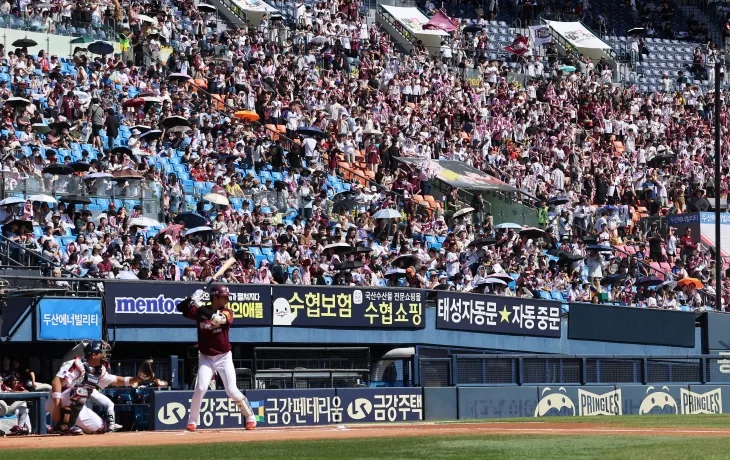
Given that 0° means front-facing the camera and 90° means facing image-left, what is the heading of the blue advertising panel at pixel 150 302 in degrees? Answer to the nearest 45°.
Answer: approximately 0°

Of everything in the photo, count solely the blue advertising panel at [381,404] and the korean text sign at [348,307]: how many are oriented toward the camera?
2

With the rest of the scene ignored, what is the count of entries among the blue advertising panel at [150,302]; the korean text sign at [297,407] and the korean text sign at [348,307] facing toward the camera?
3

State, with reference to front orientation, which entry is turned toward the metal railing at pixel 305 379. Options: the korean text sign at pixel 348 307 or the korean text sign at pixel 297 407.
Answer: the korean text sign at pixel 348 307

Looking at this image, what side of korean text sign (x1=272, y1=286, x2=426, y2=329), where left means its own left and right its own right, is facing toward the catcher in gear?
front

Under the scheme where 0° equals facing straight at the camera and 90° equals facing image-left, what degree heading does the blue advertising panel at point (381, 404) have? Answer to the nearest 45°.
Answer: approximately 0°

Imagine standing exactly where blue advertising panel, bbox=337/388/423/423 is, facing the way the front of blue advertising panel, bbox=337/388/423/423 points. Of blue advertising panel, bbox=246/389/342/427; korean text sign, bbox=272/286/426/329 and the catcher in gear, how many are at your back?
1

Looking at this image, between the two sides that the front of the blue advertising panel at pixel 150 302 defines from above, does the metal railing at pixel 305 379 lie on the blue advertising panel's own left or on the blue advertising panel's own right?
on the blue advertising panel's own left

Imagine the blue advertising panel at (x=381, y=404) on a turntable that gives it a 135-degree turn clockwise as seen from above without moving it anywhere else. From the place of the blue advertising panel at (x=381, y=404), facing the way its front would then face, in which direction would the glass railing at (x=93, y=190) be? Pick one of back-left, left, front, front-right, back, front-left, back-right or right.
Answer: front
